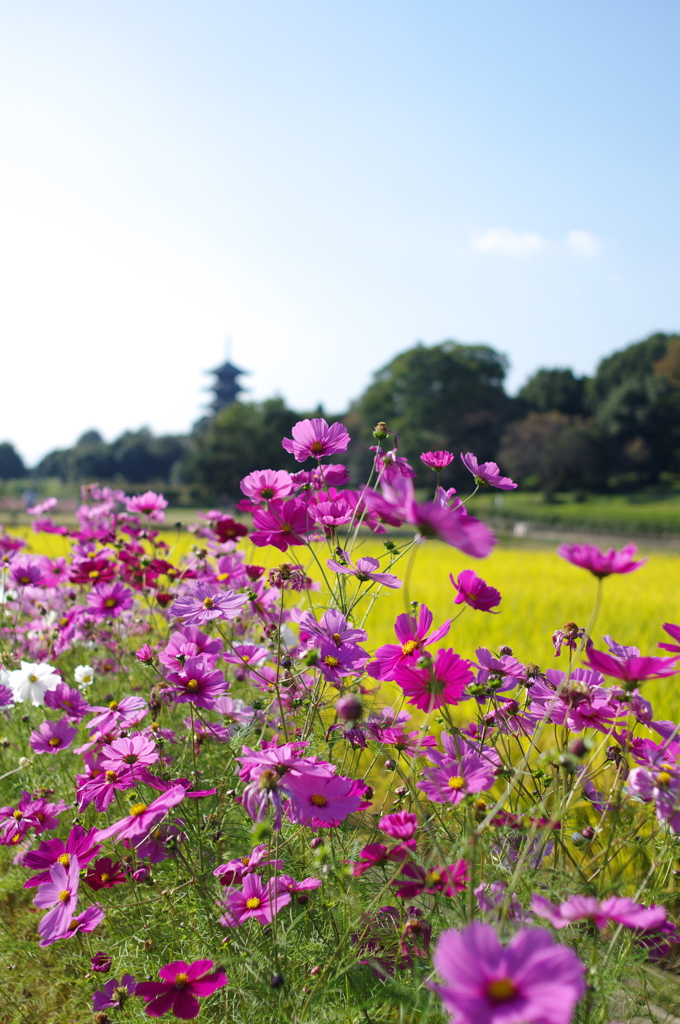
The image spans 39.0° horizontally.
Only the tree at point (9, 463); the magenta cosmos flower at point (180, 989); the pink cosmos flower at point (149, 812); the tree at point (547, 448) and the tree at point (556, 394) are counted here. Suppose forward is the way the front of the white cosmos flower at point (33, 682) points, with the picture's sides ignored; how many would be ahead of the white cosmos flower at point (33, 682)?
2

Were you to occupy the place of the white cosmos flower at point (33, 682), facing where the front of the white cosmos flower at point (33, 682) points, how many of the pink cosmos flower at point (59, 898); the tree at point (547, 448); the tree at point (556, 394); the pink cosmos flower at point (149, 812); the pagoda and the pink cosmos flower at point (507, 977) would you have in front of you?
3

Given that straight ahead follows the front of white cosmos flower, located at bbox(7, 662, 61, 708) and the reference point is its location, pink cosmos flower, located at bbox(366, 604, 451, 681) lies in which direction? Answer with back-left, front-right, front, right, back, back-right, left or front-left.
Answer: front-left

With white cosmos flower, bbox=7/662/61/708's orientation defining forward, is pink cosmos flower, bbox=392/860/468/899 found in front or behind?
in front

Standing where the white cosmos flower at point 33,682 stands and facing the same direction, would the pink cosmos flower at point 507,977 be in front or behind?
in front

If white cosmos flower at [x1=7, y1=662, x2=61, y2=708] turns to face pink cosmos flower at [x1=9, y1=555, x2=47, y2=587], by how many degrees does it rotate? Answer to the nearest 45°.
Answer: approximately 180°

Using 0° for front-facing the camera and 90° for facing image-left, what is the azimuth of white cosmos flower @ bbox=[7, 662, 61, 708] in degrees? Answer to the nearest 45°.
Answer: approximately 0°
